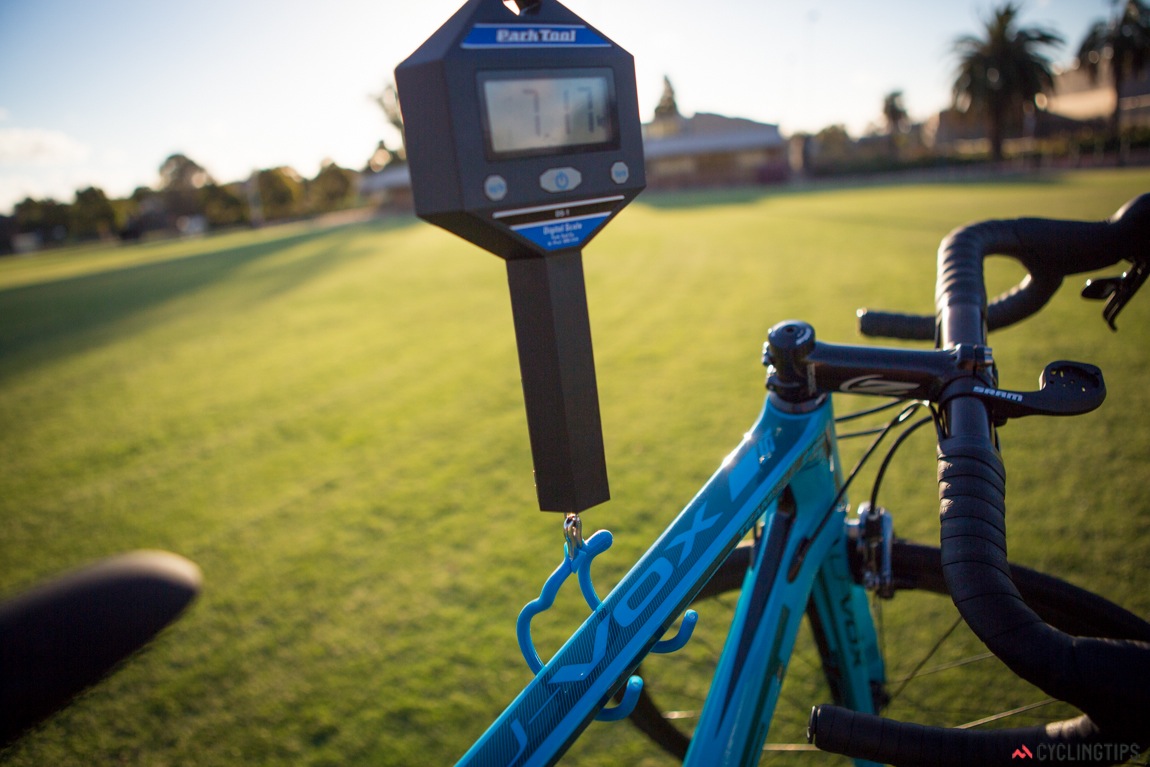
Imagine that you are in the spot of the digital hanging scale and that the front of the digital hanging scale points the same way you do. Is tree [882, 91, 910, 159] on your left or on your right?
on your left

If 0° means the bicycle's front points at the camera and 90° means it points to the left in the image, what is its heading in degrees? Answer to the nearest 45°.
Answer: approximately 270°

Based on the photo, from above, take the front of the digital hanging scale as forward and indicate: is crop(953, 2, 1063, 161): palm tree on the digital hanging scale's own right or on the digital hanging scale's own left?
on the digital hanging scale's own left

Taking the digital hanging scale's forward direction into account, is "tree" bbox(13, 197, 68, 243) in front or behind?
behind
